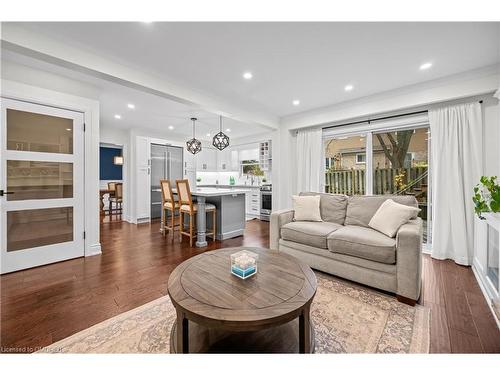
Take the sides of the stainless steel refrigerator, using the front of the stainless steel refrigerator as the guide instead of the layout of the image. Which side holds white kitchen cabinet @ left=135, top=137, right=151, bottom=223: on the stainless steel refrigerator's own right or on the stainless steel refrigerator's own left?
on the stainless steel refrigerator's own right

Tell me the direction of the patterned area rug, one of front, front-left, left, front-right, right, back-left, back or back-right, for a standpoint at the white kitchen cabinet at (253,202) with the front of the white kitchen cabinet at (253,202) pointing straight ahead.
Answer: front-left

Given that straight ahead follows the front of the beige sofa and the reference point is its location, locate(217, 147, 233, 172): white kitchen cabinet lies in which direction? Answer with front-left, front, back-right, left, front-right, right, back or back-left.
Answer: right

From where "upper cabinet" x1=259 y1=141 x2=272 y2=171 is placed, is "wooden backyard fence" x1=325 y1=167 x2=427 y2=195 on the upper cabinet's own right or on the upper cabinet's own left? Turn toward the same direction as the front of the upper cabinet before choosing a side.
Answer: on the upper cabinet's own left

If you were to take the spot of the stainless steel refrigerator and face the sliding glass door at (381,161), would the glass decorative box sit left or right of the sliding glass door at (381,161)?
right

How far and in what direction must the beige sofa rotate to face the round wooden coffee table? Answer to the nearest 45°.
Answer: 0° — it already faces it

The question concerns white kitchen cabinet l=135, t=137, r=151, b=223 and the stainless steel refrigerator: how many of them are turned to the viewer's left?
0

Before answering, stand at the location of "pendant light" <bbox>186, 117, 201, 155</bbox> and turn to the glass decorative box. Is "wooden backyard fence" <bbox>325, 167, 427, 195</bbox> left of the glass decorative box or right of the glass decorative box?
left

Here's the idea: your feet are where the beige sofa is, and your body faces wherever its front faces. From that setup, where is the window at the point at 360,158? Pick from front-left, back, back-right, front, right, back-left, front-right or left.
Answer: back-right

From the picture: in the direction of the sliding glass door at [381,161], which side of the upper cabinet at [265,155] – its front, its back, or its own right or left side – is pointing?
left

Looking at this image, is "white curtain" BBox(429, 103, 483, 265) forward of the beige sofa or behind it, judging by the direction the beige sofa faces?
behind

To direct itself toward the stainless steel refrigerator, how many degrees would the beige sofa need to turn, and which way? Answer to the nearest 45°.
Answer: approximately 45° to its right

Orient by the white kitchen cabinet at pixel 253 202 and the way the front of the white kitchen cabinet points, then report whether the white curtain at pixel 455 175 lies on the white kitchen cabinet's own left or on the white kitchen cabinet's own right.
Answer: on the white kitchen cabinet's own left
